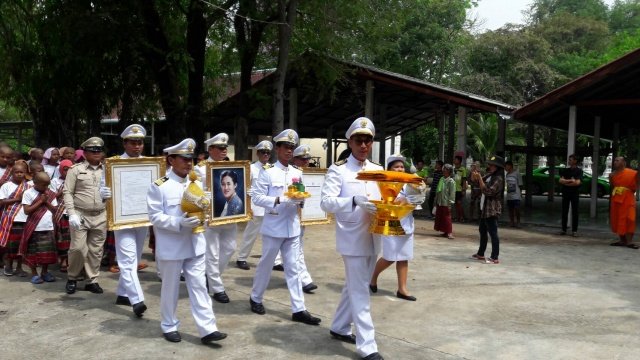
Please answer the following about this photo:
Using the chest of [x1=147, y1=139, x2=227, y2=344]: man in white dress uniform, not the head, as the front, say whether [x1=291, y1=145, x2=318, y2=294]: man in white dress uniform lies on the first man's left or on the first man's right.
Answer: on the first man's left

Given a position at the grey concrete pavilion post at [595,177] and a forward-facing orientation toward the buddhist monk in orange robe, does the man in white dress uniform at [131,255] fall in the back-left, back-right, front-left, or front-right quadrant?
front-right

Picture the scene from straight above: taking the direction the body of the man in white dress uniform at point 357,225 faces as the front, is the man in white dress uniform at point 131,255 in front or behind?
behind

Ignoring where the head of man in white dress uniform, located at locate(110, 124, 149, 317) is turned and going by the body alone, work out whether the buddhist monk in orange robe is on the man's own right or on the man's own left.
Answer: on the man's own left
